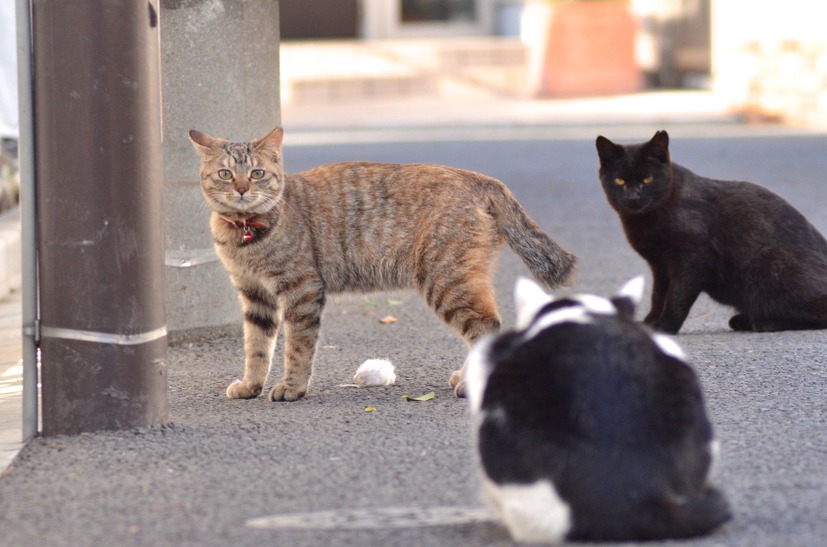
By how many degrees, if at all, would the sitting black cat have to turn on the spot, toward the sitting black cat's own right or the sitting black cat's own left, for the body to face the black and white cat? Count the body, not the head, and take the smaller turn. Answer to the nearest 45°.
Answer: approximately 90° to the sitting black cat's own left

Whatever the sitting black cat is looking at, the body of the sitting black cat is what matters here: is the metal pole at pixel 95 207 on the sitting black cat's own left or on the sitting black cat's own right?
on the sitting black cat's own left

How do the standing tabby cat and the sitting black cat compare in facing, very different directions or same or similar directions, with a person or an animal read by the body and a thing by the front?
same or similar directions

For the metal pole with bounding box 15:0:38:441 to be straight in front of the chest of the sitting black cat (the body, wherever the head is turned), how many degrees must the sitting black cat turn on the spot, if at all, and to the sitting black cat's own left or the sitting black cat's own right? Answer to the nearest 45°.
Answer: approximately 45° to the sitting black cat's own left

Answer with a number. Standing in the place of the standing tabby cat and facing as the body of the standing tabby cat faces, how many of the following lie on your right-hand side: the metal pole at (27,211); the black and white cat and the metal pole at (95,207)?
0

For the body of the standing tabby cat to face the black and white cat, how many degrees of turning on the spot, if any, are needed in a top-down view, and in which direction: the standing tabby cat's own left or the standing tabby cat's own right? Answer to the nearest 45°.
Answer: approximately 90° to the standing tabby cat's own left

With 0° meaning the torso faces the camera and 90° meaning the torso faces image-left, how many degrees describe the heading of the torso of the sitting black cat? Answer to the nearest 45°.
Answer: approximately 90°

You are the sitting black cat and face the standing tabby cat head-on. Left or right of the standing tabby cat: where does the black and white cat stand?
left

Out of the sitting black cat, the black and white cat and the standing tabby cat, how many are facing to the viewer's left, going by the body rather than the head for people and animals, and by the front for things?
2

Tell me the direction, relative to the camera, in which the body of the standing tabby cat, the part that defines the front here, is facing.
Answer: to the viewer's left

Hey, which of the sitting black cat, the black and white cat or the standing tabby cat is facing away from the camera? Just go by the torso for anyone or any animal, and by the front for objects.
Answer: the black and white cat

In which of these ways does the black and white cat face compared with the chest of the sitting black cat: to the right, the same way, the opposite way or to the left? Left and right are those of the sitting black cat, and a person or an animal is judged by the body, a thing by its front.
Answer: to the right

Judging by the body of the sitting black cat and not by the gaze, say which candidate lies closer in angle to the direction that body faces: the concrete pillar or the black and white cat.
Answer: the concrete pillar

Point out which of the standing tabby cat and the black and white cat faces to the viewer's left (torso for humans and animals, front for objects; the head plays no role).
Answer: the standing tabby cat

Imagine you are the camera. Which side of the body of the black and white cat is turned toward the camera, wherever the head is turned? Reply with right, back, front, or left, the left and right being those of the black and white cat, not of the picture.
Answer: back
